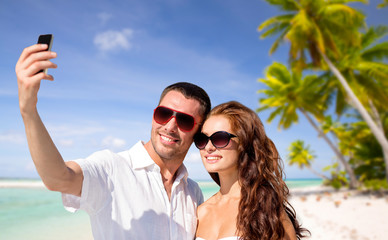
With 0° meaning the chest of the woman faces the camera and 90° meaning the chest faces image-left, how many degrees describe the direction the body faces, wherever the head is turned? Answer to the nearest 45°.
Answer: approximately 45°

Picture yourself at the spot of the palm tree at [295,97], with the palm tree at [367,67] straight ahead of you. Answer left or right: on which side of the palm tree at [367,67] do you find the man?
right

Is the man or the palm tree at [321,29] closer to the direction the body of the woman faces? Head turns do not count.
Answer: the man

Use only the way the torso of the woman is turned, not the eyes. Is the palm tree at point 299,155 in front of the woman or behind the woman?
behind

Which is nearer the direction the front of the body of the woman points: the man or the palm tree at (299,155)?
the man
